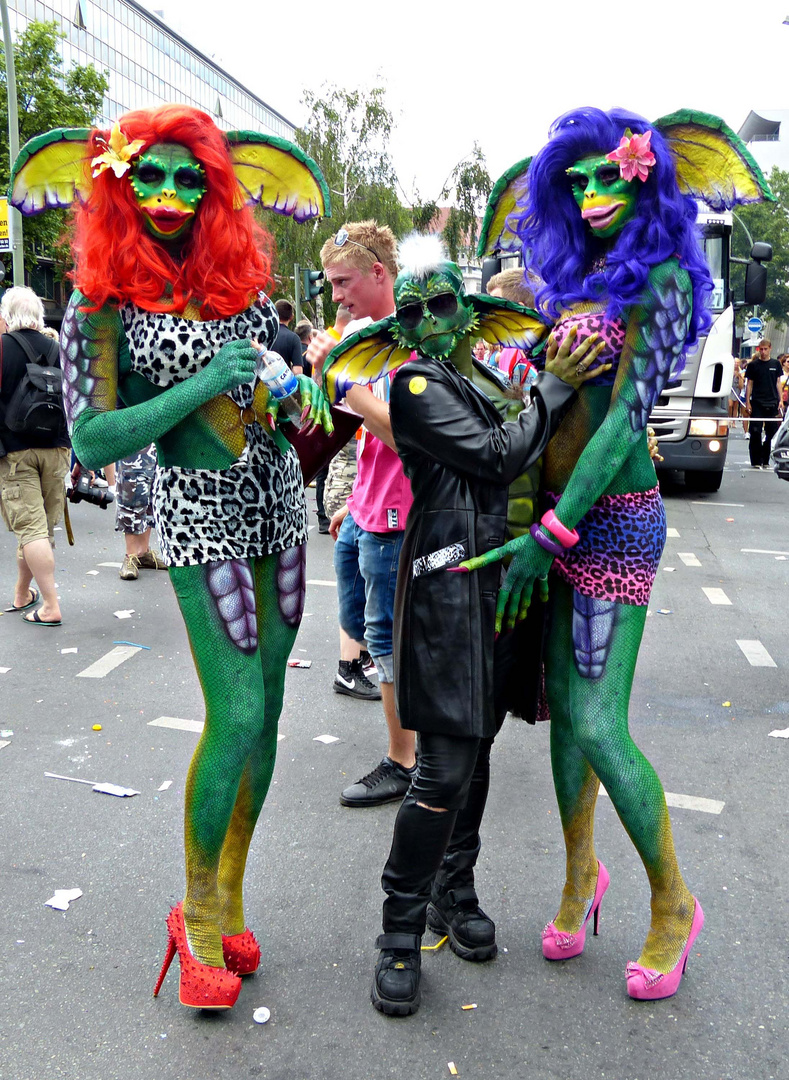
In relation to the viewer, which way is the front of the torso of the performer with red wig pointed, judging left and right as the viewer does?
facing the viewer and to the right of the viewer

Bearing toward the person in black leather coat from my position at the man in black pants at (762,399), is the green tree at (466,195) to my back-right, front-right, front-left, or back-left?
back-right

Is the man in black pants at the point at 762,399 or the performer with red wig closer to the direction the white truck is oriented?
the performer with red wig

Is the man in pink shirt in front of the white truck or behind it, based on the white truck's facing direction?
in front

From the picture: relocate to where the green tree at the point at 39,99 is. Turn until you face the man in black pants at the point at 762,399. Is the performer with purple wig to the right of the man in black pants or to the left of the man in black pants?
right

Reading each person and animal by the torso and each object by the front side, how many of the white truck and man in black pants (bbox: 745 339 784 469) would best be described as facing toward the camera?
2

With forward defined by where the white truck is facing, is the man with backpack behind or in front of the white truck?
in front

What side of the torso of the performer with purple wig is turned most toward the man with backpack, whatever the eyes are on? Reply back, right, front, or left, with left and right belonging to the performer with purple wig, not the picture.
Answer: right

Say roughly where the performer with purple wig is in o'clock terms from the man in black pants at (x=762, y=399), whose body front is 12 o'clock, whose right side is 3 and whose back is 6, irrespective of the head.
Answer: The performer with purple wig is roughly at 12 o'clock from the man in black pants.

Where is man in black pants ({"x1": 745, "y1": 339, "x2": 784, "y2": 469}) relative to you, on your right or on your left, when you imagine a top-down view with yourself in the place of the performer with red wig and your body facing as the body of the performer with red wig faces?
on your left

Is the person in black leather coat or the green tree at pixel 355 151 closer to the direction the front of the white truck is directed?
the person in black leather coat

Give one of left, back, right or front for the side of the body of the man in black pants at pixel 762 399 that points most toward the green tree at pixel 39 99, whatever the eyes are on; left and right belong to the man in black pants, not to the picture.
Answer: right

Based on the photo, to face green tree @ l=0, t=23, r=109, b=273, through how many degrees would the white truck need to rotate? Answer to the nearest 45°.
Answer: approximately 135° to its right

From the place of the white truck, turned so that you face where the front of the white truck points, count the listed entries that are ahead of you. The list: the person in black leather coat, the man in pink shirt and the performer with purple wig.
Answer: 3

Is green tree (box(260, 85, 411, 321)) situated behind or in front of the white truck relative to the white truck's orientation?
behind
